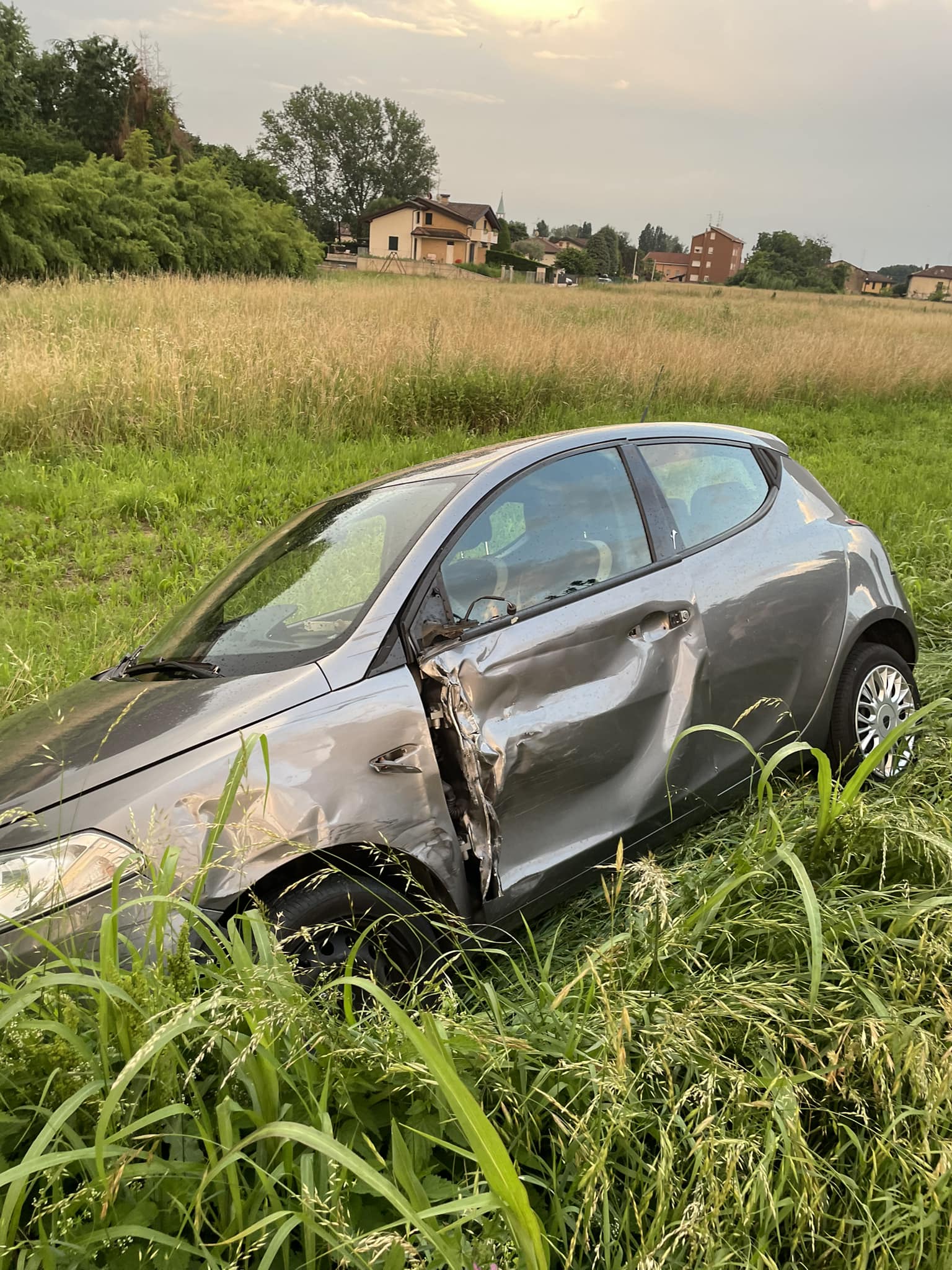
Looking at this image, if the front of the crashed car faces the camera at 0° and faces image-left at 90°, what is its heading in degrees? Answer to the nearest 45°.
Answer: approximately 45°

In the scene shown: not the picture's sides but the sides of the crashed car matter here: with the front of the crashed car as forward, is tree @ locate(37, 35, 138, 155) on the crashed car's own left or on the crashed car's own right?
on the crashed car's own right

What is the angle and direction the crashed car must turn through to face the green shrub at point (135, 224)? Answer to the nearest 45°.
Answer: approximately 135° to its right

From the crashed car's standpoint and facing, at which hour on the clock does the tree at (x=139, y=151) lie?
The tree is roughly at 4 o'clock from the crashed car.

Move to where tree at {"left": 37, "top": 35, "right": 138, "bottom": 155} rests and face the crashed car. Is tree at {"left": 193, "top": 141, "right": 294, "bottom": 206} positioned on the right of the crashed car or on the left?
left
